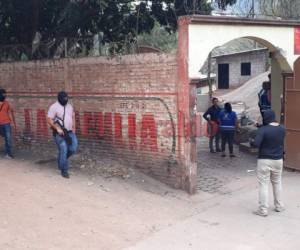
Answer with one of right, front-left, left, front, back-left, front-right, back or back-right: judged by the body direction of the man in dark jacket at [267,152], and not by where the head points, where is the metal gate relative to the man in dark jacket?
front-right

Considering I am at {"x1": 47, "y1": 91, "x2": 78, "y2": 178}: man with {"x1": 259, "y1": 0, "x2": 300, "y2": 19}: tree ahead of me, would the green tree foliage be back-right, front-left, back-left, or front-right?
front-left

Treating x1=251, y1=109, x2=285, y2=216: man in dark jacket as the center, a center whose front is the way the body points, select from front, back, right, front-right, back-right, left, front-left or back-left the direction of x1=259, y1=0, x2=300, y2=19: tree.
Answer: front-right

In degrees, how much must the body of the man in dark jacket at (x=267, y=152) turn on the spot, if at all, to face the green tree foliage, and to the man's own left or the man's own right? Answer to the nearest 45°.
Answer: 0° — they already face it

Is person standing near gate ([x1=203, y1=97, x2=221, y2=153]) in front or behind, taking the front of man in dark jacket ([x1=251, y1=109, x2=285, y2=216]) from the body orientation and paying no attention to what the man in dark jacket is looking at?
in front

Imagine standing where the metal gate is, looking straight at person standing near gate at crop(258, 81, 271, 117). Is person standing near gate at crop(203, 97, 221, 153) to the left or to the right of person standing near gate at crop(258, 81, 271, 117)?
left

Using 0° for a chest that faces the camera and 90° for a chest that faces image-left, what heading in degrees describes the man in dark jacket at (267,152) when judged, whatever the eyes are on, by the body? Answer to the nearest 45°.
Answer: approximately 135°

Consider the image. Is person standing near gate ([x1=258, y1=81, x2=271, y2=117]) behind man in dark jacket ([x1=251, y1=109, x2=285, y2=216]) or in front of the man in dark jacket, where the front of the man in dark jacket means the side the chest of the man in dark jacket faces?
in front

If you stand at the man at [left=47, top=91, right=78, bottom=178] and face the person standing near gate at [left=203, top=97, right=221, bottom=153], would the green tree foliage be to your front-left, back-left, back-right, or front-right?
front-left

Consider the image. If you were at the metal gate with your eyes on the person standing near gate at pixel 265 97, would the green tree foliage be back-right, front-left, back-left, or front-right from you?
front-left

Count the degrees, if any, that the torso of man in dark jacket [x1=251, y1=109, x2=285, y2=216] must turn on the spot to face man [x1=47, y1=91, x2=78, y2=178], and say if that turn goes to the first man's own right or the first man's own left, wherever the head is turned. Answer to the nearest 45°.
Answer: approximately 45° to the first man's own left
